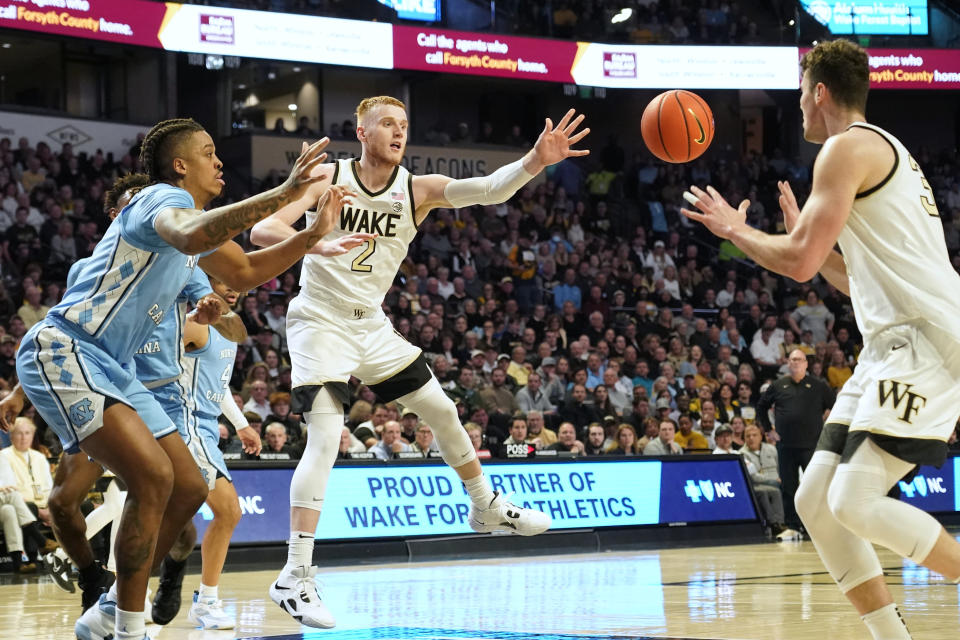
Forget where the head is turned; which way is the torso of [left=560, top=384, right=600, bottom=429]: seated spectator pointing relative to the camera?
toward the camera

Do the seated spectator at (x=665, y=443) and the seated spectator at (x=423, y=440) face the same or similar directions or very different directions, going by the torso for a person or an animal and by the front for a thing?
same or similar directions

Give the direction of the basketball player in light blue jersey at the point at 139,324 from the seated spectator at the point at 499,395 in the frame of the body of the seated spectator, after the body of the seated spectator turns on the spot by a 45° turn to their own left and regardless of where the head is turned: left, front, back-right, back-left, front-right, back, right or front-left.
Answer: front-right

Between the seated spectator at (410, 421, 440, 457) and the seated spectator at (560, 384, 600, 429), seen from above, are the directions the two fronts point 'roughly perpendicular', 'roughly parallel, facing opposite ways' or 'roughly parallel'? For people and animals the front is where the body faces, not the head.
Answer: roughly parallel

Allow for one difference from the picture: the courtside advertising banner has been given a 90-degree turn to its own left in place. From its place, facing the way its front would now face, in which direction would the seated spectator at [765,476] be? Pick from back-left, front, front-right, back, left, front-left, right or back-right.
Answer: front-left

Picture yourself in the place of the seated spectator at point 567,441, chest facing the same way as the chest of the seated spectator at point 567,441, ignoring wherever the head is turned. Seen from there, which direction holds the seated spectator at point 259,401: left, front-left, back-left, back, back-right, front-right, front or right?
right

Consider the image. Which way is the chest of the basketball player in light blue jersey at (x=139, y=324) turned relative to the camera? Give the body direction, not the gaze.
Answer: to the viewer's right

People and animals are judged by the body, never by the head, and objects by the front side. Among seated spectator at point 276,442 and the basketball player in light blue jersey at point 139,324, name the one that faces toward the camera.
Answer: the seated spectator

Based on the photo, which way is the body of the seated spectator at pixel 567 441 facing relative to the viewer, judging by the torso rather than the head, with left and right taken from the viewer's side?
facing the viewer

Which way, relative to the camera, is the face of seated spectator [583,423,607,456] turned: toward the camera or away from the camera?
toward the camera

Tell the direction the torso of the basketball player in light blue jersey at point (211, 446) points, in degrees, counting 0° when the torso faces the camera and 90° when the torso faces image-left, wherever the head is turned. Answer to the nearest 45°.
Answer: approximately 315°

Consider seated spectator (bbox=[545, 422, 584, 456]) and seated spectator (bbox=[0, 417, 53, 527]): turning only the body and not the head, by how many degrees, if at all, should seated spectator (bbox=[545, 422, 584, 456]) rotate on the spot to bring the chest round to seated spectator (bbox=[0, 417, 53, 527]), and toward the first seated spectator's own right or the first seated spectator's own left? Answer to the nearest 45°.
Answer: approximately 45° to the first seated spectator's own right
